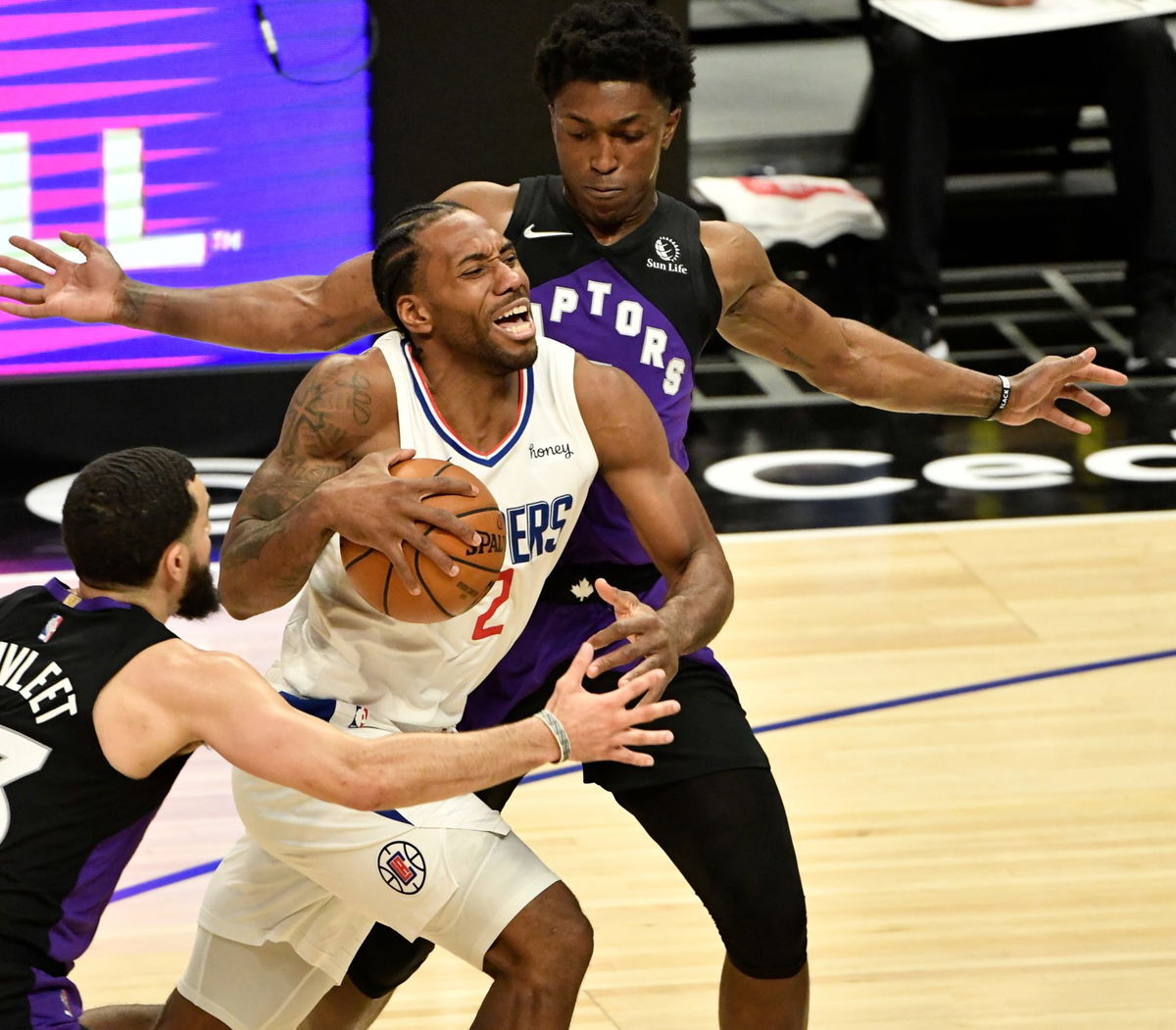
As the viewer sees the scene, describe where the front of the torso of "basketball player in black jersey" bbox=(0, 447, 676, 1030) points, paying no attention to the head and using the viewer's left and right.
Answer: facing away from the viewer and to the right of the viewer

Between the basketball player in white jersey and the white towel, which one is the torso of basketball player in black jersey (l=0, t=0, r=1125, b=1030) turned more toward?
the basketball player in white jersey

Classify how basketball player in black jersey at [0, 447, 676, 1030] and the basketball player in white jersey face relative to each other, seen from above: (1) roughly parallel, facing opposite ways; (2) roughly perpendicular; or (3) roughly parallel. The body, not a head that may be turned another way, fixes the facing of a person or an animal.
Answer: roughly perpendicular

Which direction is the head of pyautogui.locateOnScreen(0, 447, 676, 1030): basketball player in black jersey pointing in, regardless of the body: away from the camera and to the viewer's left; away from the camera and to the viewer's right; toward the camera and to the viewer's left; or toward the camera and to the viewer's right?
away from the camera and to the viewer's right

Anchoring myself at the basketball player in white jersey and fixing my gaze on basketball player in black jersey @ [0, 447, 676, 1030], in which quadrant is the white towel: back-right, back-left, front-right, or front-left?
back-right

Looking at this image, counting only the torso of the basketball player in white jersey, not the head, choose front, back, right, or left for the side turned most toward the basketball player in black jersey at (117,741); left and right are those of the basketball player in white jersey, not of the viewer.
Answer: right

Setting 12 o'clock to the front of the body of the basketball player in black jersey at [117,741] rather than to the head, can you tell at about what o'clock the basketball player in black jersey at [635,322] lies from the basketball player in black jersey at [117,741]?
the basketball player in black jersey at [635,322] is roughly at 12 o'clock from the basketball player in black jersey at [117,741].

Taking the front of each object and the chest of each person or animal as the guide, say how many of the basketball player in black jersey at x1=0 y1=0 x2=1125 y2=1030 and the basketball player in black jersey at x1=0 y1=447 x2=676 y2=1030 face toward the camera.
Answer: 1

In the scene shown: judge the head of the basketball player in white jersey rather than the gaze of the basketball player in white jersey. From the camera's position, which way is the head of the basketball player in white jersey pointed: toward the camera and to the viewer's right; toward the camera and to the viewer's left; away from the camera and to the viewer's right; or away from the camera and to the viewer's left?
toward the camera and to the viewer's right

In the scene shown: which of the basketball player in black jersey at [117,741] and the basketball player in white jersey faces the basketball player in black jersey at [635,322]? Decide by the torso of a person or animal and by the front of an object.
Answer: the basketball player in black jersey at [117,741]

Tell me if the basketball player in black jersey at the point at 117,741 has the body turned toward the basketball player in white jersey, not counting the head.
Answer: yes

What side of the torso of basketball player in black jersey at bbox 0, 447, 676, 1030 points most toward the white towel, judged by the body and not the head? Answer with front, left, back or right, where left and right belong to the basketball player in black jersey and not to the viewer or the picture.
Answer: front

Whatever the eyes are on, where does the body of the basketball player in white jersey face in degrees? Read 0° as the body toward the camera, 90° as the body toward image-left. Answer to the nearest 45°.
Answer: approximately 315°

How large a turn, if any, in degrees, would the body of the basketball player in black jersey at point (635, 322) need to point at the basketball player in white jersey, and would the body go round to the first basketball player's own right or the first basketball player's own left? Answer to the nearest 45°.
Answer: approximately 45° to the first basketball player's own right
